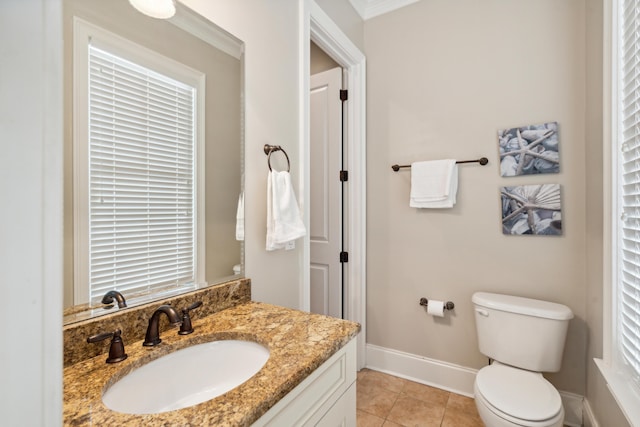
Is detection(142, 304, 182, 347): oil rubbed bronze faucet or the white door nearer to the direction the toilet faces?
the oil rubbed bronze faucet

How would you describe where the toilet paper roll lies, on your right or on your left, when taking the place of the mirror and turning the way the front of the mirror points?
on your left

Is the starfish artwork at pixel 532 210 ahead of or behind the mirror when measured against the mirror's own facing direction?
ahead

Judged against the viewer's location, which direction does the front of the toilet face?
facing the viewer

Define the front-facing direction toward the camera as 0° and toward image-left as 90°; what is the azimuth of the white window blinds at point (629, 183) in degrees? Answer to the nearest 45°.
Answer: approximately 90°

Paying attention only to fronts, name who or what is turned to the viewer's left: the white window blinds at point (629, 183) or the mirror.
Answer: the white window blinds

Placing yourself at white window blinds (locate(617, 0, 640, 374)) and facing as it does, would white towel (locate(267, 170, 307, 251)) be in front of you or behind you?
in front

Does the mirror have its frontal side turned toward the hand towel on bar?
no

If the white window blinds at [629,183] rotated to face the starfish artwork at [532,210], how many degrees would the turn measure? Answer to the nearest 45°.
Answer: approximately 45° to its right

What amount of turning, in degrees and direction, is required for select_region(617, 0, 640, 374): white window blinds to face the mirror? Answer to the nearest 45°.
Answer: approximately 45° to its left

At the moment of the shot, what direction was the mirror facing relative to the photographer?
facing the viewer and to the right of the viewer

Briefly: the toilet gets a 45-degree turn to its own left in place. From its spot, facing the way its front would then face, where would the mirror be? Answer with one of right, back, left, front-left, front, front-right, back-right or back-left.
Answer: right

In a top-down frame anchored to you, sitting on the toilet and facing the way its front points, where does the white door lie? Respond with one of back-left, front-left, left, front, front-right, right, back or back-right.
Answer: right

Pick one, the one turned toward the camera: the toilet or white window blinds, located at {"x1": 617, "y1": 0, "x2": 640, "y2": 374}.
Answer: the toilet

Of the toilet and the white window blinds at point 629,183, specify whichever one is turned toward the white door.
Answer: the white window blinds

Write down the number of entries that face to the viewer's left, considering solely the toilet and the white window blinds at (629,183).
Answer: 1
